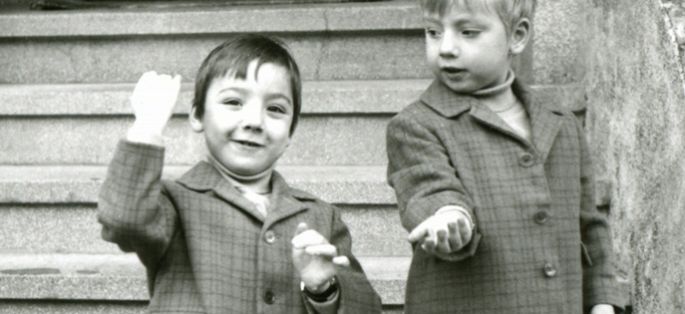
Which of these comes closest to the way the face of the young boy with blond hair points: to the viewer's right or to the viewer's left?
to the viewer's left

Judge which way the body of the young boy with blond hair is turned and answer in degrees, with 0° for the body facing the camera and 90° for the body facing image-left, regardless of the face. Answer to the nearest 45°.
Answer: approximately 0°

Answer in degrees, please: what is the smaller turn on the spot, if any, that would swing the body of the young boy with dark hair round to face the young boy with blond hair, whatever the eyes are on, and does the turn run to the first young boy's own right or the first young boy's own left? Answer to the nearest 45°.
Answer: approximately 90° to the first young boy's own left

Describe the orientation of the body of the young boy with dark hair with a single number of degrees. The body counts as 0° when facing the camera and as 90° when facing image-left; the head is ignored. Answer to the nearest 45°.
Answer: approximately 0°

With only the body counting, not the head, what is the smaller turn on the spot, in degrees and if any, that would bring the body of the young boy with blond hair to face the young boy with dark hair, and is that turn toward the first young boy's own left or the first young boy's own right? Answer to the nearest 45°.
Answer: approximately 90° to the first young boy's own right

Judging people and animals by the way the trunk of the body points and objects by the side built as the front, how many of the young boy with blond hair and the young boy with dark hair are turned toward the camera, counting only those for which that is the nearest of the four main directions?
2
